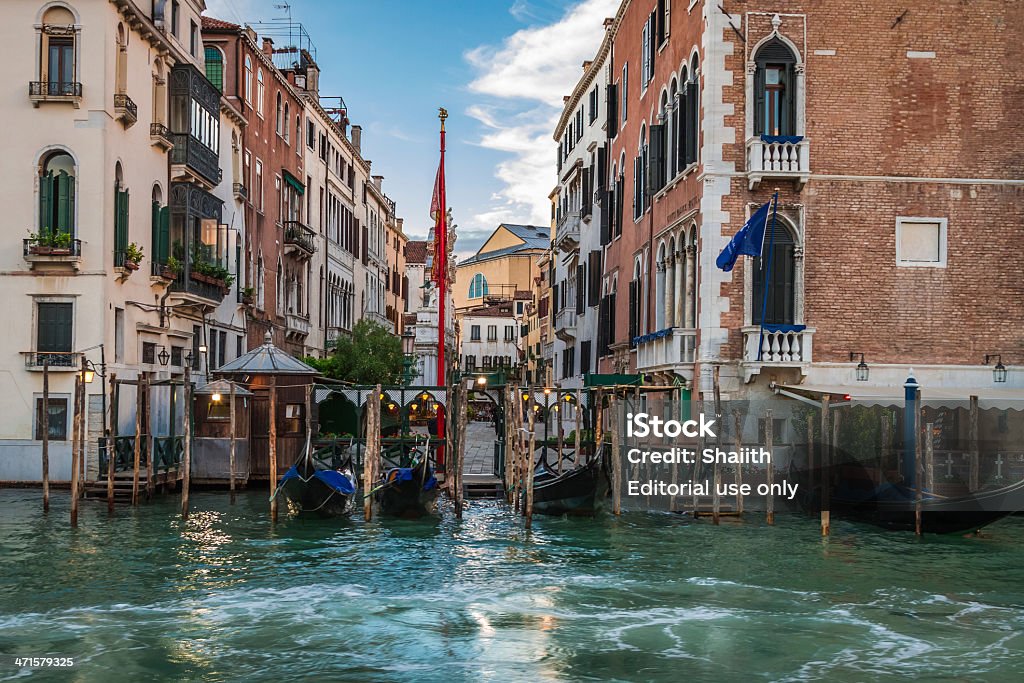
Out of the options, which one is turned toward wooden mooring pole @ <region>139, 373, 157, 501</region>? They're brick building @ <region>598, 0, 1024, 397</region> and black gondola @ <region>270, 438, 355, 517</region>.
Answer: the brick building

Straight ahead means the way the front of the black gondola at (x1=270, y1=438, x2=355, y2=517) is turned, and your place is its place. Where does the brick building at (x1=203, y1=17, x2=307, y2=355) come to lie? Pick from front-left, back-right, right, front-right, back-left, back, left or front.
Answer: back

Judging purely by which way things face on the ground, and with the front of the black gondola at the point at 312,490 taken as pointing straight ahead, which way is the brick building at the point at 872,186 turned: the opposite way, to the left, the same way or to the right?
the same way

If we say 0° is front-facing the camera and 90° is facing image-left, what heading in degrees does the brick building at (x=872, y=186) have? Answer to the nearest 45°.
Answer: approximately 0°

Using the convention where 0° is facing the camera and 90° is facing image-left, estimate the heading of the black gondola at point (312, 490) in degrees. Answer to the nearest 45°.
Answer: approximately 0°

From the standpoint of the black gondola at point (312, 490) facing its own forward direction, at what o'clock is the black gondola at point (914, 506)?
the black gondola at point (914, 506) is roughly at 10 o'clock from the black gondola at point (312, 490).

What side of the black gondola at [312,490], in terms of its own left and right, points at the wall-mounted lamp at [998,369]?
left
